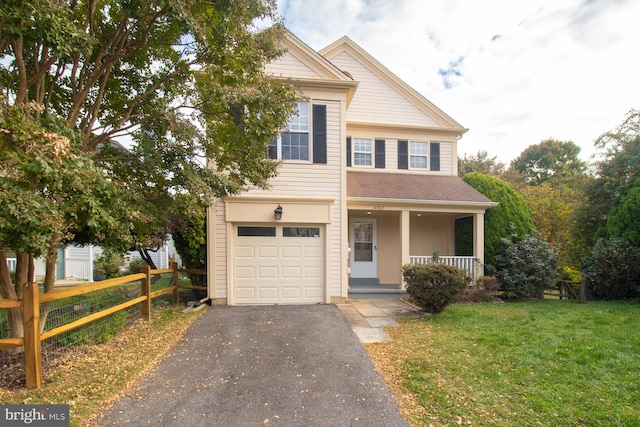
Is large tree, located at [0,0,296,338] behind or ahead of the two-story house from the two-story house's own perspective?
ahead

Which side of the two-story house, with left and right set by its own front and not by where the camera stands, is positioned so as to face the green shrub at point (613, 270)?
left

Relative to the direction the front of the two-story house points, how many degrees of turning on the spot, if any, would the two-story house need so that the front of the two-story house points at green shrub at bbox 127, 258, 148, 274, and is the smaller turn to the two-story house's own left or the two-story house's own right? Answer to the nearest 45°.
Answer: approximately 135° to the two-story house's own right

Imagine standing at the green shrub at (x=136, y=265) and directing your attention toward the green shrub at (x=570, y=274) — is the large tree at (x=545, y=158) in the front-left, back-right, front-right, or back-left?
front-left

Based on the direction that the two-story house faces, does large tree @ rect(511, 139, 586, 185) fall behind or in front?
behind

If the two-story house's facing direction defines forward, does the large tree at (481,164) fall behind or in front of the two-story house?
behind

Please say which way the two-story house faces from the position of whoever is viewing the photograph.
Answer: facing the viewer

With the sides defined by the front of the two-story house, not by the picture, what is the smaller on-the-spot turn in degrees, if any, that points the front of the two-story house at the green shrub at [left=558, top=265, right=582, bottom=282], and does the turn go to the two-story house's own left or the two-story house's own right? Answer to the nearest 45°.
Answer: approximately 135° to the two-story house's own left

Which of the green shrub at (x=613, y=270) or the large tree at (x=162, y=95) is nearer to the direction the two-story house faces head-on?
the large tree
